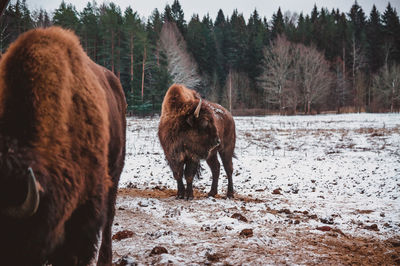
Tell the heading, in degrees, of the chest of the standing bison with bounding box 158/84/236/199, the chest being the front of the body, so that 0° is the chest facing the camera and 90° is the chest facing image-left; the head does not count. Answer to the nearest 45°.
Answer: approximately 45°

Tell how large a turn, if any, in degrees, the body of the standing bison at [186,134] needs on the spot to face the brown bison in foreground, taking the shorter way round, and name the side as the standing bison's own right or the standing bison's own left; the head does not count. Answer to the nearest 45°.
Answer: approximately 45° to the standing bison's own left

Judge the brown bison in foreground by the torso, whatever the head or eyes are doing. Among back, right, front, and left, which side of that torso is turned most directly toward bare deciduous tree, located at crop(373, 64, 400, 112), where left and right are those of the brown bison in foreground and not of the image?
back

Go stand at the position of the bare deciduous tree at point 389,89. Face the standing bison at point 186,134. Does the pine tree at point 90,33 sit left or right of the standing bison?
right

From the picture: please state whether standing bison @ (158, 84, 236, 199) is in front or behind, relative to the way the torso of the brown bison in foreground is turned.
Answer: behind

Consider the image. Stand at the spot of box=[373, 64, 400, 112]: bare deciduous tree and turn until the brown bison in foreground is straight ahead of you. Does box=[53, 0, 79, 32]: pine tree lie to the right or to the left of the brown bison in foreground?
right

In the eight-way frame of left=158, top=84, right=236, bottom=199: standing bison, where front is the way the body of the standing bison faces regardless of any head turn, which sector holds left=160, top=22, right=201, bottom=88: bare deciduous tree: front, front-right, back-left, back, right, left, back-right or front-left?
back-right

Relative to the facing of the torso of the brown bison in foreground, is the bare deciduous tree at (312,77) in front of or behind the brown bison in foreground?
behind

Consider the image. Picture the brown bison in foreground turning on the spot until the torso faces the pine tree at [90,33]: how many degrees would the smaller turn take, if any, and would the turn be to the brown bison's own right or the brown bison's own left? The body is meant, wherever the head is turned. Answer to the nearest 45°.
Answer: approximately 135° to the brown bison's own right

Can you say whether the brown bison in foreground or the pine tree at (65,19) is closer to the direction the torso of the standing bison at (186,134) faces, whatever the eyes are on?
the brown bison in foreground

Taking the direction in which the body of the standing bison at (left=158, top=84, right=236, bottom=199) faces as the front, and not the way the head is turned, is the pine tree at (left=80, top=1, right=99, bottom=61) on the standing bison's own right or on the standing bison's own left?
on the standing bison's own right

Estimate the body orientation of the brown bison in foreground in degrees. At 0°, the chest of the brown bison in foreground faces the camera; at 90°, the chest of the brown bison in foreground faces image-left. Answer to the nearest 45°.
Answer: approximately 45°
